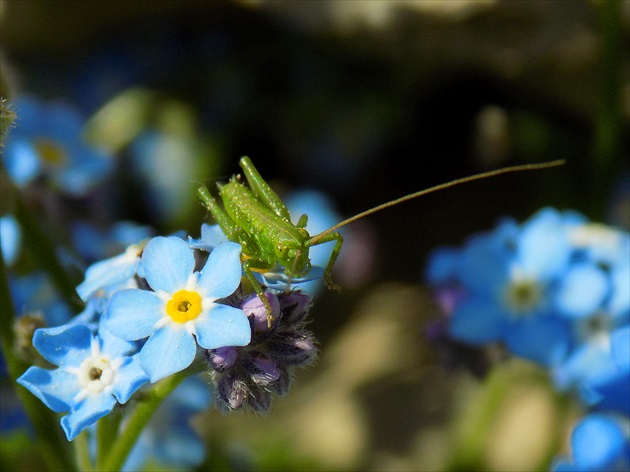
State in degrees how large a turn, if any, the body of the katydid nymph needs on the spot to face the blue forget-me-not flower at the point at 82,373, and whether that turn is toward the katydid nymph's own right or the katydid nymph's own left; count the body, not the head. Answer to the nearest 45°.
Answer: approximately 90° to the katydid nymph's own right

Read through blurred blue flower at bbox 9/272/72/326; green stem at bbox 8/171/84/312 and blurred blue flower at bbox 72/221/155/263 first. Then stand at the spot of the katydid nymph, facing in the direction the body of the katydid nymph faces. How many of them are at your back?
3

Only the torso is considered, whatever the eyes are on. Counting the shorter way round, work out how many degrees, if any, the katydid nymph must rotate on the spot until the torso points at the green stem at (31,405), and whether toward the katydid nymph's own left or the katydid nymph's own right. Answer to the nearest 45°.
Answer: approximately 135° to the katydid nymph's own right

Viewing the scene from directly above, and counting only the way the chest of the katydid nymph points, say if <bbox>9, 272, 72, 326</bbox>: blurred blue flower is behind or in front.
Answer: behind

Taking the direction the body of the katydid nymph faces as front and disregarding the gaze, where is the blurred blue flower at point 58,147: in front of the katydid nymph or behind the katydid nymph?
behind

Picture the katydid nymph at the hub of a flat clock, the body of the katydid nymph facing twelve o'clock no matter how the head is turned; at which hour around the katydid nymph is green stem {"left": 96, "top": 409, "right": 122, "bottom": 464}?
The green stem is roughly at 4 o'clock from the katydid nymph.

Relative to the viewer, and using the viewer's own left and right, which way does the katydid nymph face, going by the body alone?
facing the viewer and to the right of the viewer

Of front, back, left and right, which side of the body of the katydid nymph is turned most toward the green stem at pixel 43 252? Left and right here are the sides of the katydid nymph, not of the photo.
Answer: back
